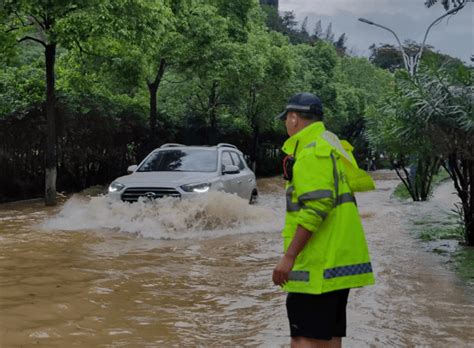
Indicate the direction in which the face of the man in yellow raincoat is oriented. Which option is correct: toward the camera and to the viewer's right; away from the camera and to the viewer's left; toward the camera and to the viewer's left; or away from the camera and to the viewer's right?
away from the camera and to the viewer's left

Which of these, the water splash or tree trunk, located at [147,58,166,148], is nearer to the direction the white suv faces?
the water splash

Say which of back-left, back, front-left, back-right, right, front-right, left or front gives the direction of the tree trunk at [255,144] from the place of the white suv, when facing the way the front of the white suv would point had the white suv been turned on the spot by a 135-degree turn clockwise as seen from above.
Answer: front

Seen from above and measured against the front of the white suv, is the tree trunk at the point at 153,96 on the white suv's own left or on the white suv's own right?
on the white suv's own right

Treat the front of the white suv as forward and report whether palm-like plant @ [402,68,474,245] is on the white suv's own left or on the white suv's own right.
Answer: on the white suv's own left

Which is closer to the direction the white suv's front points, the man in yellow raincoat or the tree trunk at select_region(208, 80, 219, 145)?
the man in yellow raincoat

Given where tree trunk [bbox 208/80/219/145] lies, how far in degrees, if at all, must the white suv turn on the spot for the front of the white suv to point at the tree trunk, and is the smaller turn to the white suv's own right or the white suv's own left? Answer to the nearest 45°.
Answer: approximately 135° to the white suv's own right

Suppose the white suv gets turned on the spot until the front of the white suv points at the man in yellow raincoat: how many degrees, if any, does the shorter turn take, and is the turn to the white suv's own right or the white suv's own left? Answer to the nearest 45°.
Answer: approximately 45° to the white suv's own left

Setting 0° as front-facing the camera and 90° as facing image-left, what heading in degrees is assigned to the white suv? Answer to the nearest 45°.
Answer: approximately 45°

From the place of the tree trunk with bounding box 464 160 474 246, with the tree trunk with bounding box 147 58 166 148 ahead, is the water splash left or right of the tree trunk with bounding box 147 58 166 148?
left

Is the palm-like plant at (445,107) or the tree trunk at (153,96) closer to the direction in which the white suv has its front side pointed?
the palm-like plant

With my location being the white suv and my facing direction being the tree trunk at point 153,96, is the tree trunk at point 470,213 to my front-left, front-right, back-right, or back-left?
back-right
